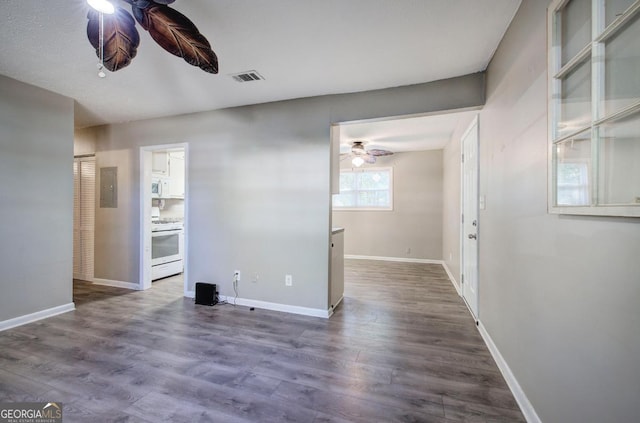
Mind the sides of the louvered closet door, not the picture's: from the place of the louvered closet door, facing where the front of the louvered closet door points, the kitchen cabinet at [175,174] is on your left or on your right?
on your left

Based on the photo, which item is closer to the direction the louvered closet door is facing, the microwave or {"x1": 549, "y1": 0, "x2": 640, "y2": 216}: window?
the window

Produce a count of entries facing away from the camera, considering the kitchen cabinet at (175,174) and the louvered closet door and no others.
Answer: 0

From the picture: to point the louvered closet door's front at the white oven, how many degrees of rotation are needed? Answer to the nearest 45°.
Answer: approximately 90° to its left

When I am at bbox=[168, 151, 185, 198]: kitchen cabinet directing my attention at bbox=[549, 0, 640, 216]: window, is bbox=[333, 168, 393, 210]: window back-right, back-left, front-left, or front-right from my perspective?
front-left

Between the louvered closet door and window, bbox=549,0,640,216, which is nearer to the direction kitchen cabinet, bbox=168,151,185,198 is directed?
the window

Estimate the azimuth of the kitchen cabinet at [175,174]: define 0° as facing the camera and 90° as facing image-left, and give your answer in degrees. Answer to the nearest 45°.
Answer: approximately 315°

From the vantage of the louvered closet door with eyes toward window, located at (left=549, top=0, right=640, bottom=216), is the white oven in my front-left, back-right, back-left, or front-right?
front-left
